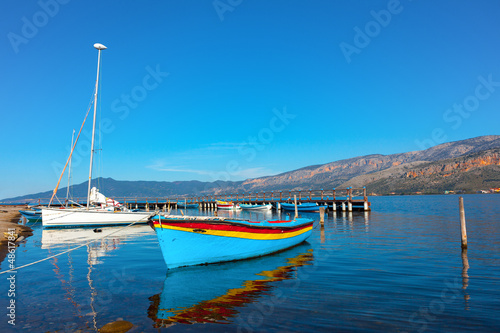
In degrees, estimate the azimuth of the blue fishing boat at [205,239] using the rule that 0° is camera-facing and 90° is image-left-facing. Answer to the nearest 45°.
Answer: approximately 45°
